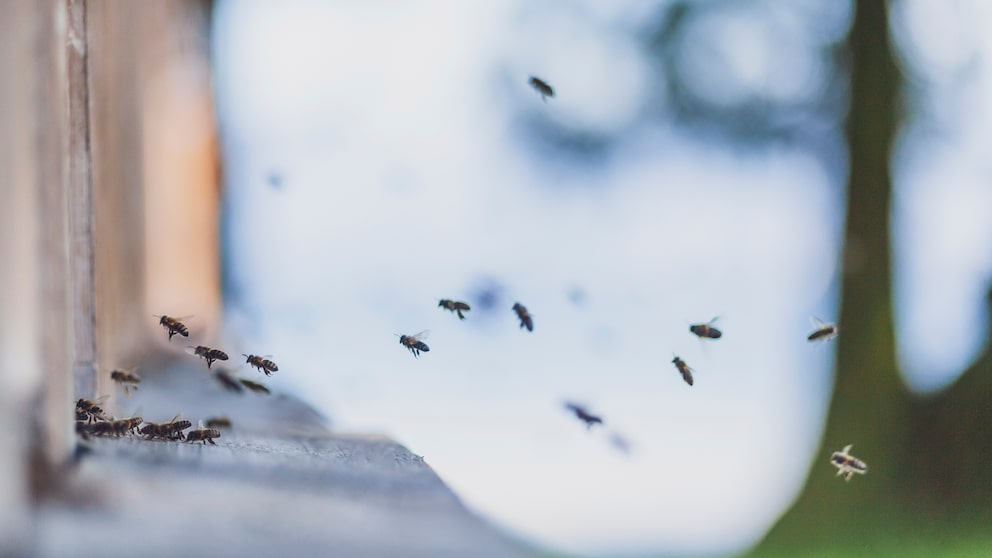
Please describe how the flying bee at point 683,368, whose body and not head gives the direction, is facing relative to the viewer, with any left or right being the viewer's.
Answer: facing to the left of the viewer

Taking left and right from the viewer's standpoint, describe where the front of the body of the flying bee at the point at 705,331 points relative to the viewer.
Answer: facing to the left of the viewer

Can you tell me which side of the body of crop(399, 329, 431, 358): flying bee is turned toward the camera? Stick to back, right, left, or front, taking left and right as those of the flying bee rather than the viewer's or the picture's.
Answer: left

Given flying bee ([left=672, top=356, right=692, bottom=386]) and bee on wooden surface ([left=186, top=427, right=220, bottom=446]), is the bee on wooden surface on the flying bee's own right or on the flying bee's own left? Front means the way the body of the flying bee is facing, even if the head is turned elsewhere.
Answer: on the flying bee's own left

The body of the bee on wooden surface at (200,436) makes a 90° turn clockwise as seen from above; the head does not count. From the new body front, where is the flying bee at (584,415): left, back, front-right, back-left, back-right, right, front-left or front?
front-right

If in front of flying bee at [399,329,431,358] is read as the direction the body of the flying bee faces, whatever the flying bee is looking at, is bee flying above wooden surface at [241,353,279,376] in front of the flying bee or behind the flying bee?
in front

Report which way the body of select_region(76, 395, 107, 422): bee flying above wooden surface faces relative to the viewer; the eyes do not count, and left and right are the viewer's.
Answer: facing to the left of the viewer

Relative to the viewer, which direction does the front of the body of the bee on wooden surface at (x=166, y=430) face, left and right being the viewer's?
facing to the left of the viewer

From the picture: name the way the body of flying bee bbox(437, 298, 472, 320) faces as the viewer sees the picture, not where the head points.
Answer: to the viewer's left

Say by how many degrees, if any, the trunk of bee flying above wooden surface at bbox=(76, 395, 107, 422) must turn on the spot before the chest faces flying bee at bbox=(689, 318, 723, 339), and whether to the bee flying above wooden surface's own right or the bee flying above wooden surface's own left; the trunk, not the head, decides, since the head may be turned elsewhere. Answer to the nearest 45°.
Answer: approximately 135° to the bee flying above wooden surface's own right

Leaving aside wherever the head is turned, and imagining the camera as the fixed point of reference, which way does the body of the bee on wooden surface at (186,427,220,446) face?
to the viewer's left
